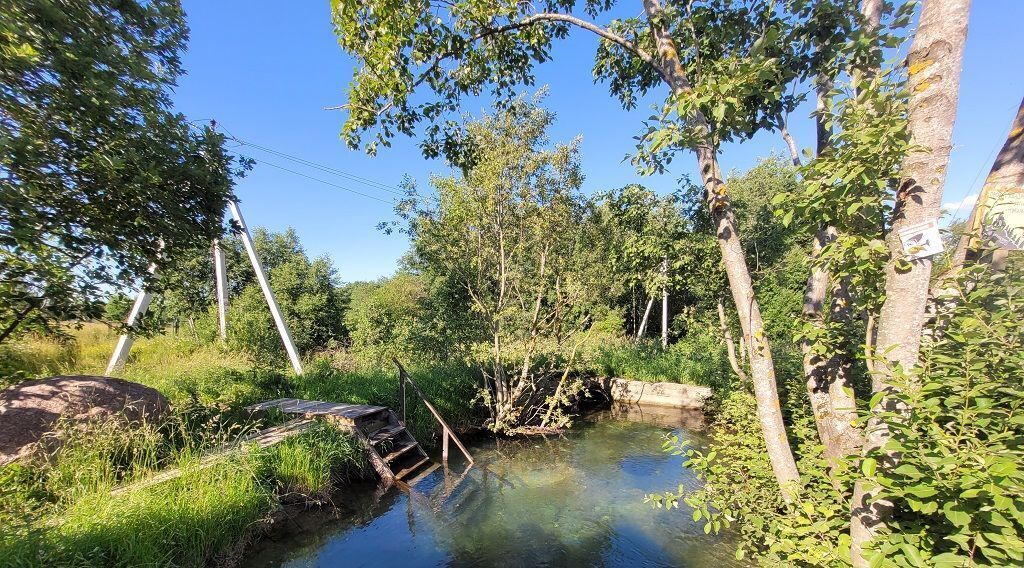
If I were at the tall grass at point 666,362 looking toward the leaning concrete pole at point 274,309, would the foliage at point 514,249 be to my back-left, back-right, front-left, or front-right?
front-left

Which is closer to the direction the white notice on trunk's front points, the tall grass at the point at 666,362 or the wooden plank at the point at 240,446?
the wooden plank

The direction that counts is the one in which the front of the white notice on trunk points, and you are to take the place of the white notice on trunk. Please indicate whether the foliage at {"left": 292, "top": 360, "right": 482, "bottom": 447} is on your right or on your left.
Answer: on your right

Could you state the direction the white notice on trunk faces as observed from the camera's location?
facing the viewer

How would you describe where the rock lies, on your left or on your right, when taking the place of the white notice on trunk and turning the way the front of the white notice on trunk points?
on your right

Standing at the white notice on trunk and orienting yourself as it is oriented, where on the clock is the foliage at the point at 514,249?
The foliage is roughly at 4 o'clock from the white notice on trunk.

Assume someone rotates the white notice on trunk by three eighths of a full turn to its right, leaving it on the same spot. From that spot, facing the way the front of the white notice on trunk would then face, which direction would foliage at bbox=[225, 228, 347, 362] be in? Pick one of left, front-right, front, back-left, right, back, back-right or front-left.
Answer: front-left

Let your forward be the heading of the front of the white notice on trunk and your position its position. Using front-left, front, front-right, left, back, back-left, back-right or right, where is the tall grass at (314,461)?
right

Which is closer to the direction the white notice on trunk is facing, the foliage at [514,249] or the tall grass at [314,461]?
the tall grass

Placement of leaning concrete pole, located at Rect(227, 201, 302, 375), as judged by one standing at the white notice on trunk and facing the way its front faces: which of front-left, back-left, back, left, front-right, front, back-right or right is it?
right

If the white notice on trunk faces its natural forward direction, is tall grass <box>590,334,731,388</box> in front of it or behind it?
behind

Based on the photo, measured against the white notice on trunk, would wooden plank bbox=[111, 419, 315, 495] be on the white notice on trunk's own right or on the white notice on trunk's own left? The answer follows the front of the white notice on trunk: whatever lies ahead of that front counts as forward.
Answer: on the white notice on trunk's own right

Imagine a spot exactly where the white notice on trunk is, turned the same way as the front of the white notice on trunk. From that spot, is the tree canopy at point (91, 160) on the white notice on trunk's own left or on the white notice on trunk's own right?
on the white notice on trunk's own right
